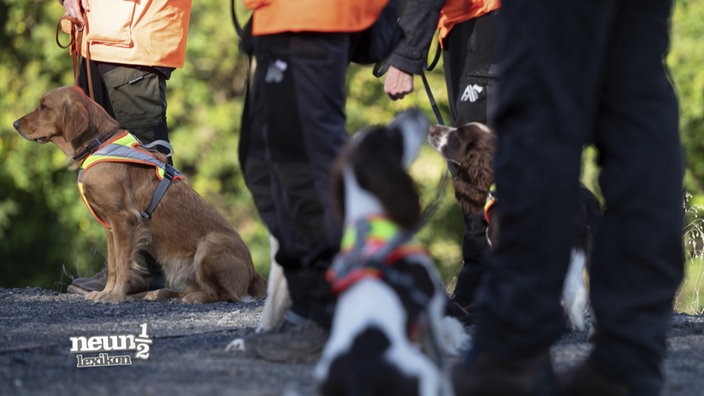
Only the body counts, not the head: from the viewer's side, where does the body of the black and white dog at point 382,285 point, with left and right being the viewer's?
facing away from the viewer and to the right of the viewer

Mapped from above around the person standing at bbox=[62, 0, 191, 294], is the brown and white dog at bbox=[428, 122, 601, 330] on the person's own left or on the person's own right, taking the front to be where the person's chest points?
on the person's own left

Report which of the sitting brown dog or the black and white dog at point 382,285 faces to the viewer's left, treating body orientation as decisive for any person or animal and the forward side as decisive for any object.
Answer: the sitting brown dog

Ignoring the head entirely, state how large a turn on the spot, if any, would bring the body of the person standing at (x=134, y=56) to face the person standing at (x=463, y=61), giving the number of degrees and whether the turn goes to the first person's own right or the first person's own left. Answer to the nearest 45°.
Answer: approximately 135° to the first person's own left

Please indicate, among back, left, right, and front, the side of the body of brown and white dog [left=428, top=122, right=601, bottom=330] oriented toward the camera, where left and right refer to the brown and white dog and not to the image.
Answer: left

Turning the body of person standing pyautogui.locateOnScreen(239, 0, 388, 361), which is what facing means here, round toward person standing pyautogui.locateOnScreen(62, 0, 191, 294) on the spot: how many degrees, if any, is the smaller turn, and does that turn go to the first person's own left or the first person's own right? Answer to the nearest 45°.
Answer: approximately 90° to the first person's own right

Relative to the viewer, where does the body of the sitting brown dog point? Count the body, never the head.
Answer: to the viewer's left

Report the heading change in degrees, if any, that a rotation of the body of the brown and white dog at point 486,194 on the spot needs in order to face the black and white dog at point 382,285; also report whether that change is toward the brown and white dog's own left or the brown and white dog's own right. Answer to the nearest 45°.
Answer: approximately 90° to the brown and white dog's own left

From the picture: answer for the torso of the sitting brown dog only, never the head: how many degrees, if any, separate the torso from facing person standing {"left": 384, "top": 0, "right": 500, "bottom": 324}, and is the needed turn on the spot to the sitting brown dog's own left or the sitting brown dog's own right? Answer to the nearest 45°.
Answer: approximately 135° to the sitting brown dog's own left
